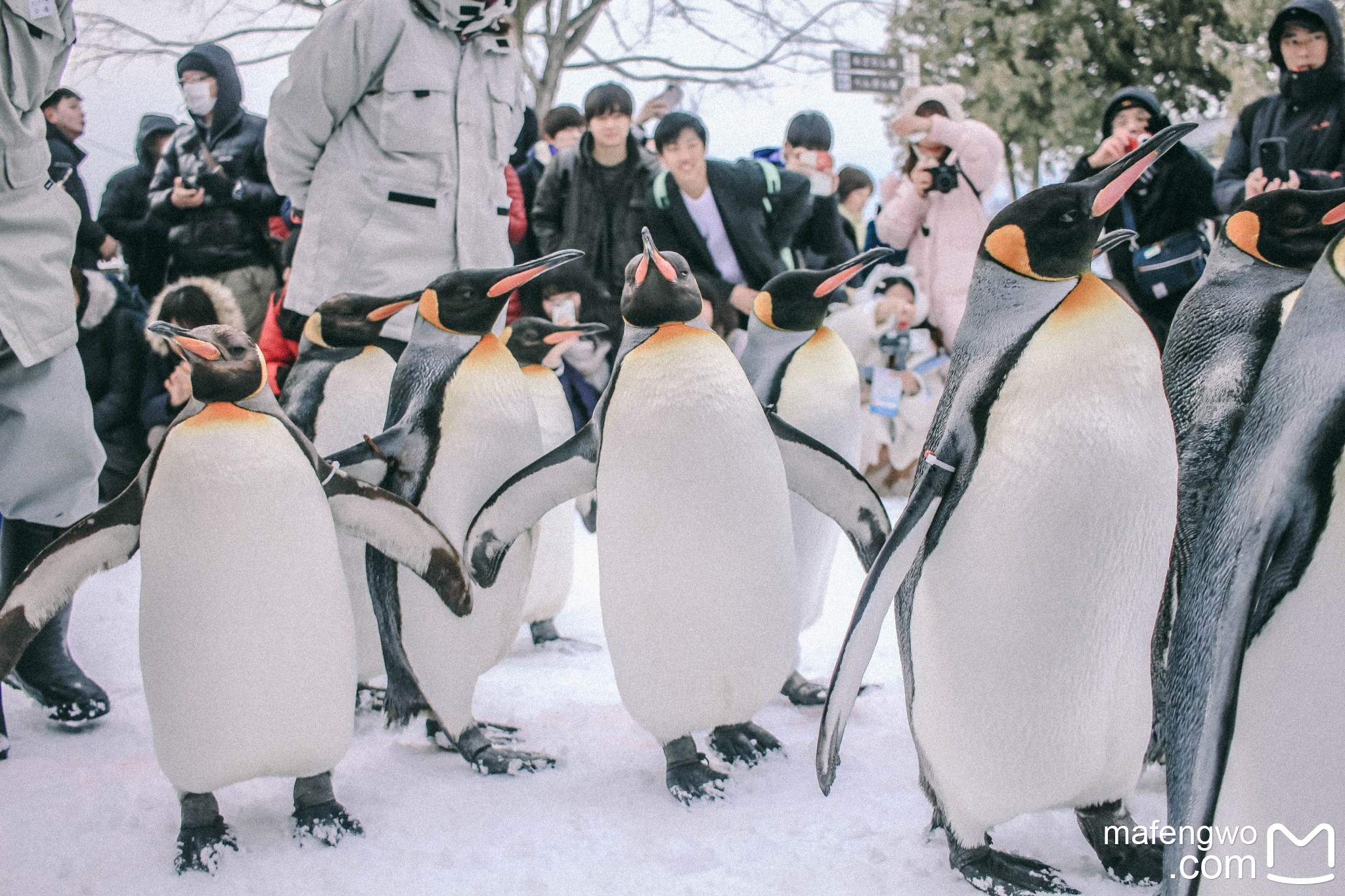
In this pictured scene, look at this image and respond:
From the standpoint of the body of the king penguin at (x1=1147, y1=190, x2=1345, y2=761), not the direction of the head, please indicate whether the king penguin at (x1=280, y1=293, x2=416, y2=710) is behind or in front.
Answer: behind

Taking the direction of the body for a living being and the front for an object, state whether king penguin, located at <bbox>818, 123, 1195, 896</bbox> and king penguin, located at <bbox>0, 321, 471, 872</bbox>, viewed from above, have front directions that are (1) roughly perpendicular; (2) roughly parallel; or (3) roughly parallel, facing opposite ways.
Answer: roughly parallel

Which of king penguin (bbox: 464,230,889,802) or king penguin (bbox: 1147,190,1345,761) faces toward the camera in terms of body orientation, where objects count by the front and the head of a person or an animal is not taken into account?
king penguin (bbox: 464,230,889,802)

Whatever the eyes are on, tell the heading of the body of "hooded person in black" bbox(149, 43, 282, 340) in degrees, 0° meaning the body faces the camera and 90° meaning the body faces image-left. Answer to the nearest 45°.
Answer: approximately 45°

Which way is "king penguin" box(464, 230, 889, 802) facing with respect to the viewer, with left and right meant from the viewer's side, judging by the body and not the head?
facing the viewer

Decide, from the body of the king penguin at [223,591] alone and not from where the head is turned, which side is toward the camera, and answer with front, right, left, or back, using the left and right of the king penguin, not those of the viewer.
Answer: front

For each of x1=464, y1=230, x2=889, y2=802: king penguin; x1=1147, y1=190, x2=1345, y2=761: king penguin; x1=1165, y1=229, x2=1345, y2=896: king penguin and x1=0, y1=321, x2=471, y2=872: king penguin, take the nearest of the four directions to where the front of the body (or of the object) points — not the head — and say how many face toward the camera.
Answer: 2

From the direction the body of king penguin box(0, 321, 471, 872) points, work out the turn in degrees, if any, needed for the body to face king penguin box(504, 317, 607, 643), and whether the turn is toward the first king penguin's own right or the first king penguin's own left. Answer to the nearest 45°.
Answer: approximately 135° to the first king penguin's own left

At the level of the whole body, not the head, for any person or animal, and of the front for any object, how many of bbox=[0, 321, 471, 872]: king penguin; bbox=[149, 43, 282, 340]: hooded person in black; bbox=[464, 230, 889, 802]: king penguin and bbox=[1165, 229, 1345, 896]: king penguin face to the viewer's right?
1

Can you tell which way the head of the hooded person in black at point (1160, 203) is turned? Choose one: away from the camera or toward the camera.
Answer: toward the camera

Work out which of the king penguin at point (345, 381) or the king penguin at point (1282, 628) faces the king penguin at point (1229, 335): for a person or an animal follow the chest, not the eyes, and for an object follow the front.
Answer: the king penguin at point (345, 381)

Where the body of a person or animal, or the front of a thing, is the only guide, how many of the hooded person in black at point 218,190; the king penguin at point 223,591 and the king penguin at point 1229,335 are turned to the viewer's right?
1

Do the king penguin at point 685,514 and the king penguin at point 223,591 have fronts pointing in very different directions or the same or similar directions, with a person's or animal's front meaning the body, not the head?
same or similar directions

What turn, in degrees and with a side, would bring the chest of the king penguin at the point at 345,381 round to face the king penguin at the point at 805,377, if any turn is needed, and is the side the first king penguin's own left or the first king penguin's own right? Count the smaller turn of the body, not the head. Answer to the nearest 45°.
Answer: approximately 45° to the first king penguin's own left

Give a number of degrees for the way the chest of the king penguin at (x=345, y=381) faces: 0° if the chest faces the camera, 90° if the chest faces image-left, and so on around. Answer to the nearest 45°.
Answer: approximately 315°

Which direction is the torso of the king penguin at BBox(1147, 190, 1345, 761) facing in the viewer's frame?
to the viewer's right

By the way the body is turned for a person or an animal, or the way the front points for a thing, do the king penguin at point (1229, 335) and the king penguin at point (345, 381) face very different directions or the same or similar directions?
same or similar directions
